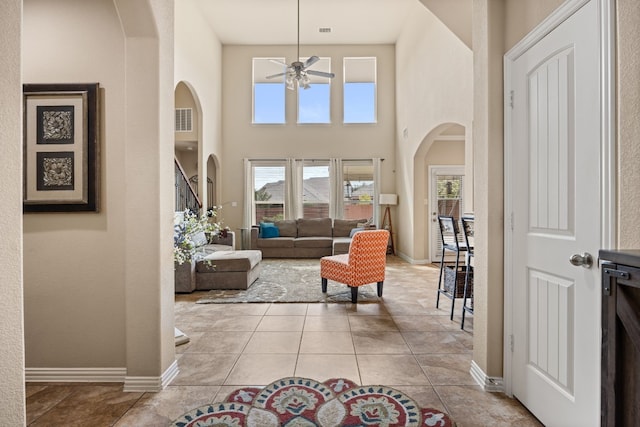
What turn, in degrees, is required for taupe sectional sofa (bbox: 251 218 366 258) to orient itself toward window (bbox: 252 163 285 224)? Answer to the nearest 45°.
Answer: approximately 135° to its right

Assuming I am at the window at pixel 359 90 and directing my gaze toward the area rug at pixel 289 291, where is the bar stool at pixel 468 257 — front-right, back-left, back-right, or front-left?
front-left

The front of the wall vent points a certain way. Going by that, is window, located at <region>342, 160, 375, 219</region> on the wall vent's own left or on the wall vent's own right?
on the wall vent's own left

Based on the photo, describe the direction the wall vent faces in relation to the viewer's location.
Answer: facing the viewer

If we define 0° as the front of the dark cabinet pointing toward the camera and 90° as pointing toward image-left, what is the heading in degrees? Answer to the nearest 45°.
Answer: approximately 45°

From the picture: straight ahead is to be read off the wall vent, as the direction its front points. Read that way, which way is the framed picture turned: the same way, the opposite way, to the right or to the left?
the same way

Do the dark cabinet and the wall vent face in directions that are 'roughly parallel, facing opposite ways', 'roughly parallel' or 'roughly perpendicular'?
roughly perpendicular

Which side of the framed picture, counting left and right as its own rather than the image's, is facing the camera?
front

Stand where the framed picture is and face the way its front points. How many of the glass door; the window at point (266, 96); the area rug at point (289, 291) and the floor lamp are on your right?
0

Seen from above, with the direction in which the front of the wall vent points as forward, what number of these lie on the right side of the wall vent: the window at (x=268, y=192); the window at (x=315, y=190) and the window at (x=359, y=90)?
0

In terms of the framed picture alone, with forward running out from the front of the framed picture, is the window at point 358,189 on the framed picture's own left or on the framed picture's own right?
on the framed picture's own left

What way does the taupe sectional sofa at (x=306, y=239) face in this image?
toward the camera

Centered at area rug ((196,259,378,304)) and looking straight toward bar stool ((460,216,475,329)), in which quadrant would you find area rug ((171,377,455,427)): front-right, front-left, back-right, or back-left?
front-right
